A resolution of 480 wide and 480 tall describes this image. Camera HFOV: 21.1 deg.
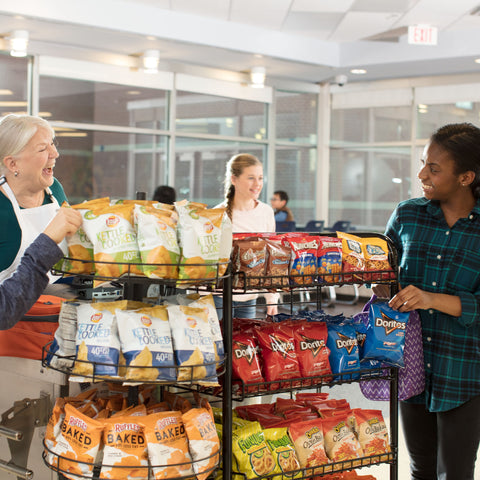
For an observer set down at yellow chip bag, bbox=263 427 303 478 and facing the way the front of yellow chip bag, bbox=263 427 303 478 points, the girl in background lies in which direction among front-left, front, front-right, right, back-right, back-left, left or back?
back

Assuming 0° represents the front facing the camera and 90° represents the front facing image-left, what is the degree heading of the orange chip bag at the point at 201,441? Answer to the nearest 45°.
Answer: approximately 315°

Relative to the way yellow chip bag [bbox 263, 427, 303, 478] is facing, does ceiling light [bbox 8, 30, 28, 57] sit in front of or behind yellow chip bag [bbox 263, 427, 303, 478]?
behind

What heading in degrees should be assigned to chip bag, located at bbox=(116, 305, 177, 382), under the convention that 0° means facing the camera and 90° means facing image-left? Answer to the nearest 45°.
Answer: approximately 0°

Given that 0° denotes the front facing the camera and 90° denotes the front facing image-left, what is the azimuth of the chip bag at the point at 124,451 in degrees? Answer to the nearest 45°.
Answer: approximately 0°

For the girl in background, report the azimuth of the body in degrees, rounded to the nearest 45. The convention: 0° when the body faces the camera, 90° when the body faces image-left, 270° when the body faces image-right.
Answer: approximately 315°

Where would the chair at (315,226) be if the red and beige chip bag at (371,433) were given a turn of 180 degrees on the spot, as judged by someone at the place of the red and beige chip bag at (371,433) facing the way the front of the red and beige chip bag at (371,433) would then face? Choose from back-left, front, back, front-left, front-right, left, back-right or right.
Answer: front

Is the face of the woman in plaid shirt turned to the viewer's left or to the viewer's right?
to the viewer's left
